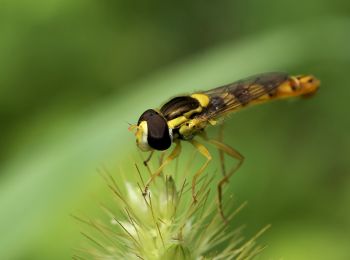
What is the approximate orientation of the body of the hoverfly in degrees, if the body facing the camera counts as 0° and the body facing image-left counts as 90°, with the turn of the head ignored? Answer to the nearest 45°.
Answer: approximately 90°
